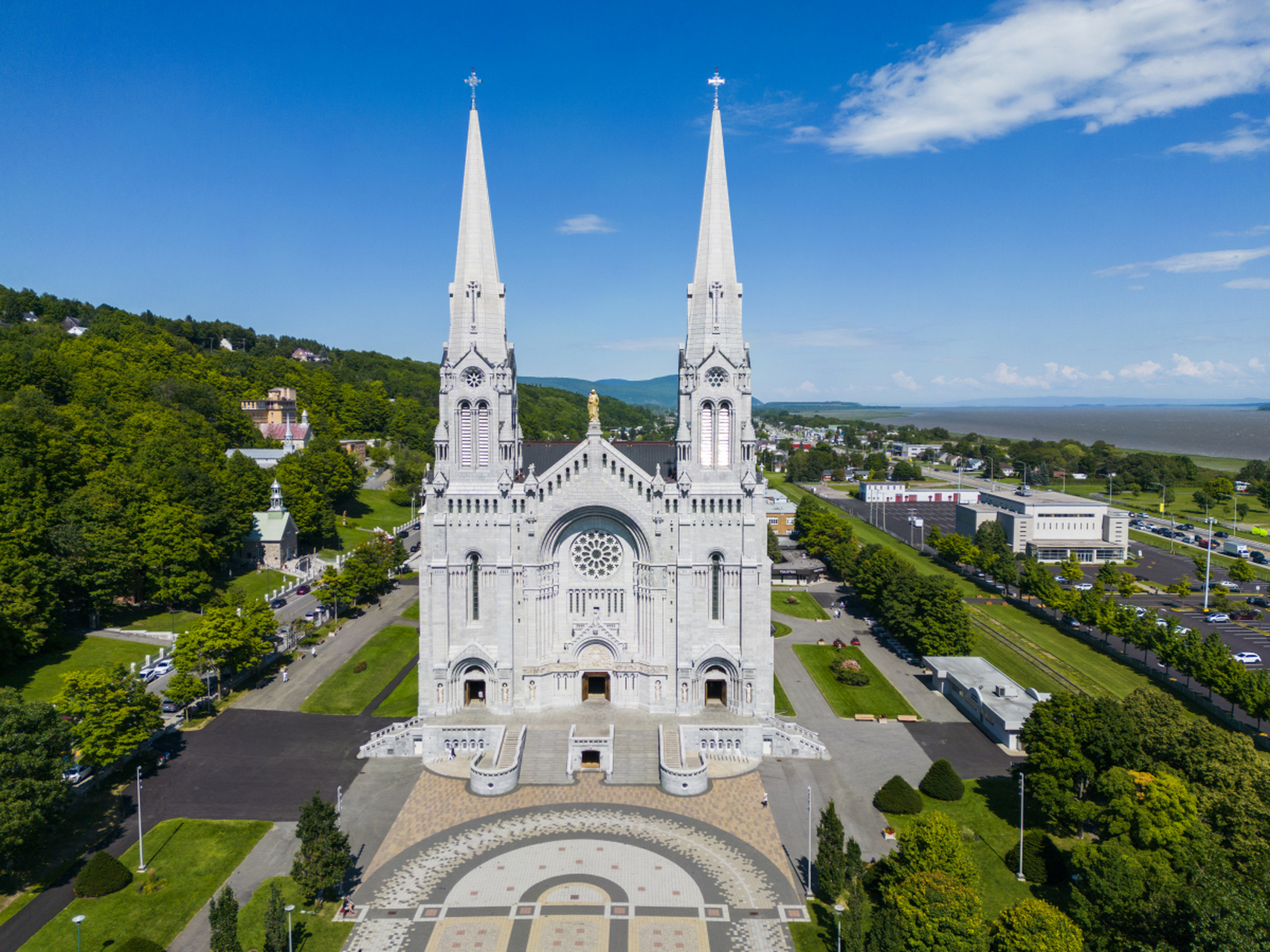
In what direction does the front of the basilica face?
toward the camera

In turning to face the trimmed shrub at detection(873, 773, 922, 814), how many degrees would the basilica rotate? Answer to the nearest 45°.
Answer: approximately 45° to its left

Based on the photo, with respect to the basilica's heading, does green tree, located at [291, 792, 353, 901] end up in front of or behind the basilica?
in front

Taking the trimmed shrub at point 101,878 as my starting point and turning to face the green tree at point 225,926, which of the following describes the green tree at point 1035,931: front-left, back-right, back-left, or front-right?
front-left

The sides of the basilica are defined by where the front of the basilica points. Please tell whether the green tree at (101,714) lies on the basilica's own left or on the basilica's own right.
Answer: on the basilica's own right

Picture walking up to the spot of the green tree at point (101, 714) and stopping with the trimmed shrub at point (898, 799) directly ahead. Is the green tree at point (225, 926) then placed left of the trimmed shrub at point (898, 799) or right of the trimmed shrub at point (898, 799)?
right

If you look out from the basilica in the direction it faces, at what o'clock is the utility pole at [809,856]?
The utility pole is roughly at 11 o'clock from the basilica.

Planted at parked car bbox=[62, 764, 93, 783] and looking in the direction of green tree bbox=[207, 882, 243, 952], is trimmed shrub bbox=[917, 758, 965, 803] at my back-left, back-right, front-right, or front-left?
front-left

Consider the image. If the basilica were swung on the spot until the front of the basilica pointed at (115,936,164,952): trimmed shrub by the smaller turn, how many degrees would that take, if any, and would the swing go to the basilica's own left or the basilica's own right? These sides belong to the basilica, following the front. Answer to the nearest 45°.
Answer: approximately 45° to the basilica's own right

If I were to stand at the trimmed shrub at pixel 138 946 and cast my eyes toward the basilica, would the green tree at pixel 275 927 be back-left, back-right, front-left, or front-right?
front-right

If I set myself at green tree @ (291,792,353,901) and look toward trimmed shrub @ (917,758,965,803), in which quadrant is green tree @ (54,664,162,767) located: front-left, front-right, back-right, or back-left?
back-left

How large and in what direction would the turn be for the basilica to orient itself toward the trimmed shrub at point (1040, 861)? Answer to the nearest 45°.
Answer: approximately 45° to its left

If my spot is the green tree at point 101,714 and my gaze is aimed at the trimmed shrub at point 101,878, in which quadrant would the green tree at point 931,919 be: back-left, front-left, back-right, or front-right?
front-left
